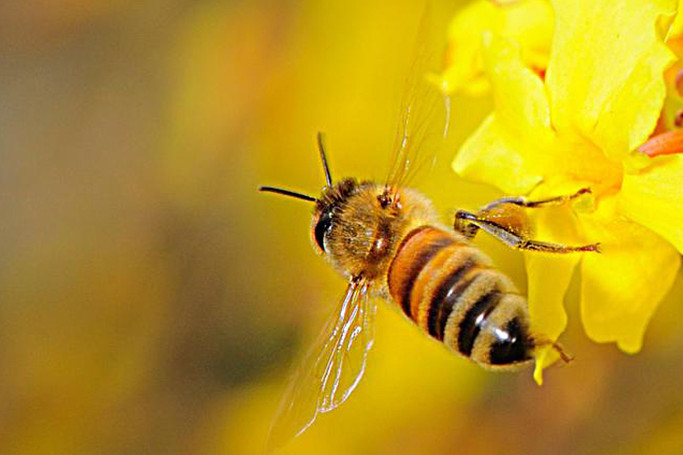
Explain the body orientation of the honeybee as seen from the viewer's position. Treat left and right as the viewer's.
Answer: facing away from the viewer and to the left of the viewer
